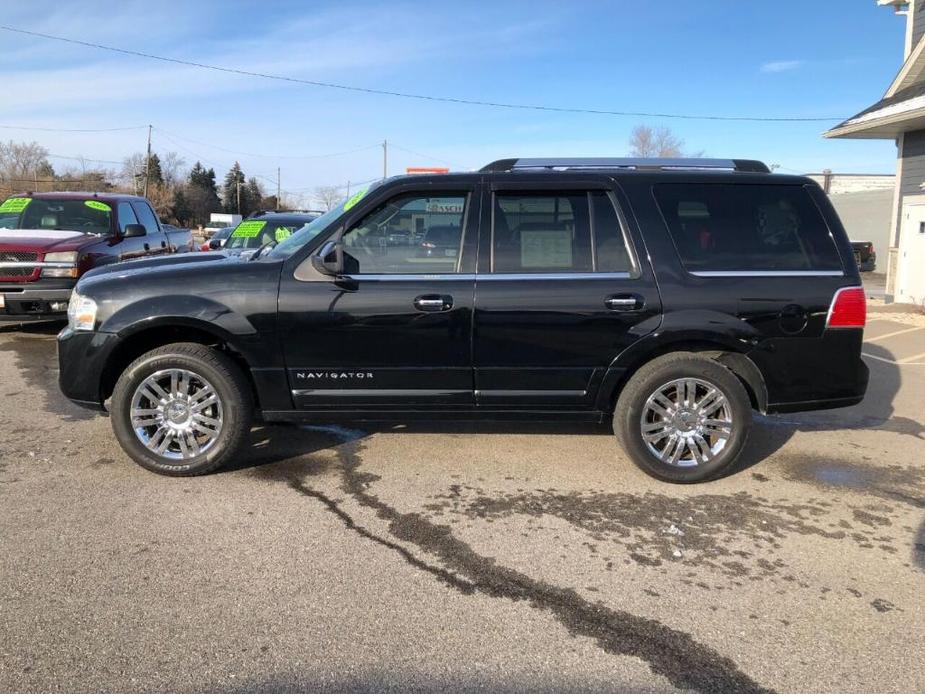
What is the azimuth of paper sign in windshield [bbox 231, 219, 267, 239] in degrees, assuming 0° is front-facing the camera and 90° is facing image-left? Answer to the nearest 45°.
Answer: approximately 45°

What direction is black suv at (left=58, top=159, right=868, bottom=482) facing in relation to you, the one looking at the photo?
facing to the left of the viewer

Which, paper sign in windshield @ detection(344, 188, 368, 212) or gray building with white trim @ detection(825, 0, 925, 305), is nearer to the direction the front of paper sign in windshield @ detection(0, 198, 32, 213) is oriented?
the paper sign in windshield

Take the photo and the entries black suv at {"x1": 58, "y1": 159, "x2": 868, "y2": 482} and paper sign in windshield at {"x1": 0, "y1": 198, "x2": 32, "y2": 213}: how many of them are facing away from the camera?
0

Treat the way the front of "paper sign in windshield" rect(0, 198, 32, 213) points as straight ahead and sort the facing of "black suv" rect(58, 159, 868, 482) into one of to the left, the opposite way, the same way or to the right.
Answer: to the right

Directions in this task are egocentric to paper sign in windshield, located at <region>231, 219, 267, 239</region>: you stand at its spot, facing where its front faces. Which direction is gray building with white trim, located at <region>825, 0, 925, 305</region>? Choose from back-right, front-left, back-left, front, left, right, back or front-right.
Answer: back-left

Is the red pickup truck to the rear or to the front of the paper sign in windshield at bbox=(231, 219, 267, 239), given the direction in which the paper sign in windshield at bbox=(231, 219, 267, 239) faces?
to the front

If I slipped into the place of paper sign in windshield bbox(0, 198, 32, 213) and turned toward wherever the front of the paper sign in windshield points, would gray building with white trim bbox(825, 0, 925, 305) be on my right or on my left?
on my left

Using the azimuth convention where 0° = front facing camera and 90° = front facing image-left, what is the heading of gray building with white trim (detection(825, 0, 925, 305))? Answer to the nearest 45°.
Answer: approximately 45°

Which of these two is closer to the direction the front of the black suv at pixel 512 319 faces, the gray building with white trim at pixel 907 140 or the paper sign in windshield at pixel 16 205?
the paper sign in windshield

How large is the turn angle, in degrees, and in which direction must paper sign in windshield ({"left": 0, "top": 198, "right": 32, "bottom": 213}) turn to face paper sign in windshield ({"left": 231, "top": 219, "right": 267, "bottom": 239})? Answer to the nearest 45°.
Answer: approximately 135° to its left
